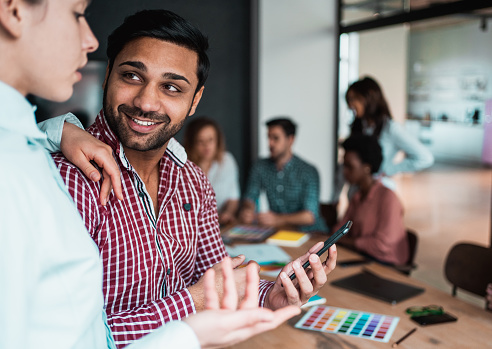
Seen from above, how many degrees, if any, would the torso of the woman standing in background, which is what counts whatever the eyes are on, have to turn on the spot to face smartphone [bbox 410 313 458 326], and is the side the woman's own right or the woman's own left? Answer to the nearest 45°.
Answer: approximately 90° to the woman's own left

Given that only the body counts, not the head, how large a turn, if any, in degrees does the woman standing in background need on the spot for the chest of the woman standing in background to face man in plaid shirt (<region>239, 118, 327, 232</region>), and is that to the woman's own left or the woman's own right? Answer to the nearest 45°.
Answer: approximately 45° to the woman's own left

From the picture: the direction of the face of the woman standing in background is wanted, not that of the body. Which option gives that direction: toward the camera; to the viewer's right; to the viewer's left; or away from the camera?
to the viewer's left

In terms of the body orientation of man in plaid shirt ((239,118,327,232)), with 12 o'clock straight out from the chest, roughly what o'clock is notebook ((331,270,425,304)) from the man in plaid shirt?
The notebook is roughly at 10 o'clock from the man in plaid shirt.

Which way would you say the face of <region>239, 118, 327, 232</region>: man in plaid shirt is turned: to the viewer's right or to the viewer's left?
to the viewer's left

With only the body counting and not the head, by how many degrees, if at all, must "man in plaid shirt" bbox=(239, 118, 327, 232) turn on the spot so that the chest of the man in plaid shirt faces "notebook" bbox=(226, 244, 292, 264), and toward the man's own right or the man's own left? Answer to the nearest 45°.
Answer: approximately 45° to the man's own left

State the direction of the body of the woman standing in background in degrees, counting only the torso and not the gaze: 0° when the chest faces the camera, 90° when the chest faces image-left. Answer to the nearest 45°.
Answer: approximately 90°

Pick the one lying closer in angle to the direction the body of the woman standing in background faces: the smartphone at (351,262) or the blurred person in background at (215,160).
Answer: the blurred person in background

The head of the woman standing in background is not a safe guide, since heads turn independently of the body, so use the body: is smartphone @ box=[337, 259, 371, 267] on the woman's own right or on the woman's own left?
on the woman's own left

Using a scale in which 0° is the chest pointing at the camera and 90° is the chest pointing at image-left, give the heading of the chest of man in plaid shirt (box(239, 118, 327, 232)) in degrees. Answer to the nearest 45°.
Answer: approximately 45°
